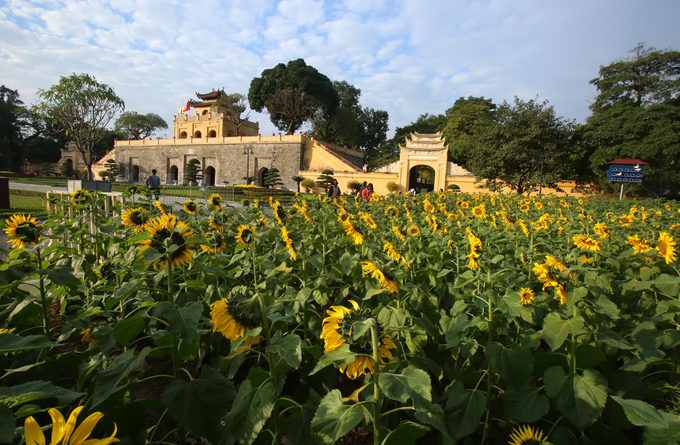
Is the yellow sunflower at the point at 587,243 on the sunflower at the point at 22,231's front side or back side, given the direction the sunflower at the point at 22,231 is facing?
on the back side

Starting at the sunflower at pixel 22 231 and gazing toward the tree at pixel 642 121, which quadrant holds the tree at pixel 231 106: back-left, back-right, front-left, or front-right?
front-left

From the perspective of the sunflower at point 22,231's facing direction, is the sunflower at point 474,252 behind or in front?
behind

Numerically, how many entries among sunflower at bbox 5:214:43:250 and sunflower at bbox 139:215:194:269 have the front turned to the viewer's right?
0

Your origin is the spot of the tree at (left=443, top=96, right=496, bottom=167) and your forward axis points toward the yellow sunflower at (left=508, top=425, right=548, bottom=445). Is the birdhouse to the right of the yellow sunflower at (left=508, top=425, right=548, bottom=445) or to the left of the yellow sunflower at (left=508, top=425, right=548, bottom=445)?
left
